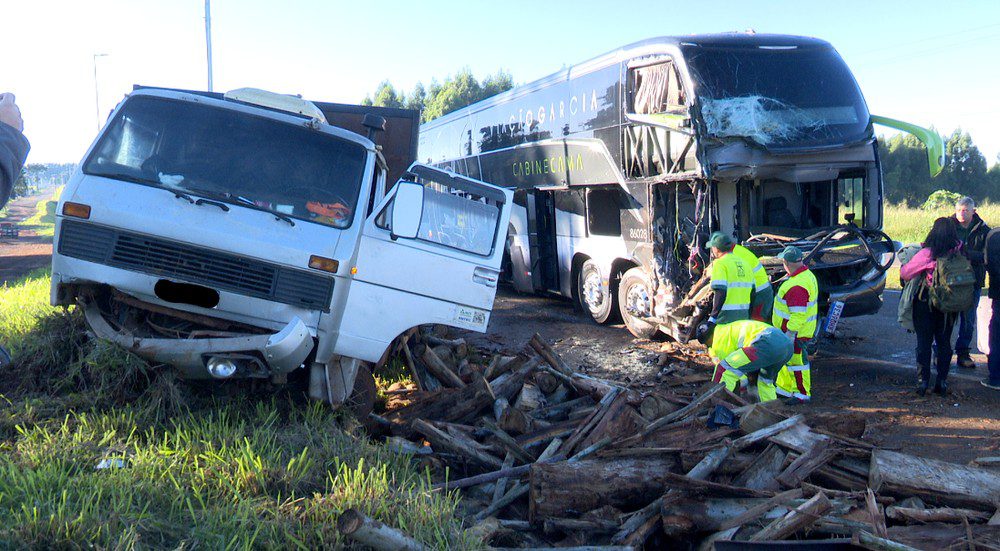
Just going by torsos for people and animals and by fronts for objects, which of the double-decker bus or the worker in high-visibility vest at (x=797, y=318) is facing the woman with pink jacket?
the double-decker bus

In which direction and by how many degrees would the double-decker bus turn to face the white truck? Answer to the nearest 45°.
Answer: approximately 90° to its right

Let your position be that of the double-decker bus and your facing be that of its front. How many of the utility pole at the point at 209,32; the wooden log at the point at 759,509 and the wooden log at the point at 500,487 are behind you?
1

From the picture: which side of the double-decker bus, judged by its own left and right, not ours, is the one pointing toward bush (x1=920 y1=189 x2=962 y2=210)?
left

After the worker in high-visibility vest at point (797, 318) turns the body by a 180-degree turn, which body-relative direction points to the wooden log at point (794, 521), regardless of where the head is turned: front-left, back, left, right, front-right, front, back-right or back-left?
right

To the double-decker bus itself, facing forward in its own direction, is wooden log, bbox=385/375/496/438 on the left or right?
on its right

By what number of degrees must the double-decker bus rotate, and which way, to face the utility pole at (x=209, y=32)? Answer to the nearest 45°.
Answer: approximately 180°

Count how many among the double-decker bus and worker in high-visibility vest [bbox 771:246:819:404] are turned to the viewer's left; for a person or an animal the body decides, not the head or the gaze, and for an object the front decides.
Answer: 1

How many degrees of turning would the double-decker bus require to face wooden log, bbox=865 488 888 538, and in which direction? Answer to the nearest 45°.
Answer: approximately 45° to its right

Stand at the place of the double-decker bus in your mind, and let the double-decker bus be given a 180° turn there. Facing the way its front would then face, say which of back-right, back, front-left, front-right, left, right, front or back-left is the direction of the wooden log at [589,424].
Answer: back-left

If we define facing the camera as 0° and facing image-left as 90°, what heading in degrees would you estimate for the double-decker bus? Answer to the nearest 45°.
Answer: approximately 315°

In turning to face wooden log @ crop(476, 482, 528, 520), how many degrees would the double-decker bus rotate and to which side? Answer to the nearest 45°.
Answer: approximately 45° to its right

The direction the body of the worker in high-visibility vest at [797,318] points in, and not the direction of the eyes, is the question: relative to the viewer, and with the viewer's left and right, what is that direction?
facing to the left of the viewer

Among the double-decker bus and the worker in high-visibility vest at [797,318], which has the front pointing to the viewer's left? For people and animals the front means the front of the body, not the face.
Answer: the worker in high-visibility vest
